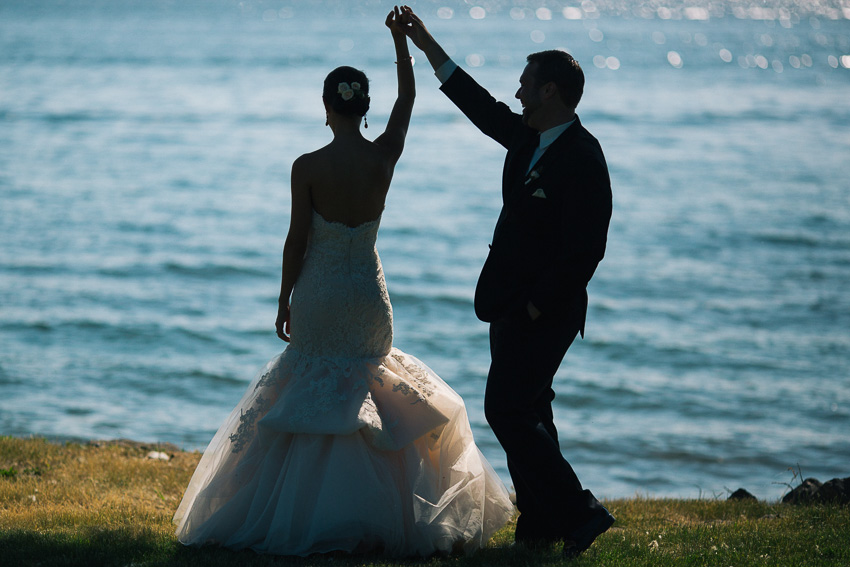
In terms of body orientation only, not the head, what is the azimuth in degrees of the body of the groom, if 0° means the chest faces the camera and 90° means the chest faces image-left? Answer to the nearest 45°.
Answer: approximately 45°

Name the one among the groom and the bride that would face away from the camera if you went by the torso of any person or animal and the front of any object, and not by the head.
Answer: the bride

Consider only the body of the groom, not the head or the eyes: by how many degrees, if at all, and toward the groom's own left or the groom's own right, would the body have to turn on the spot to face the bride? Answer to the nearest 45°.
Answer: approximately 45° to the groom's own right

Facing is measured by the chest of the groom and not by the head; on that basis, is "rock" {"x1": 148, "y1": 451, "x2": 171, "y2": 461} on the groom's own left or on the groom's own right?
on the groom's own right

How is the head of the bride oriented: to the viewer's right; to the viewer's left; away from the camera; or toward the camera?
away from the camera

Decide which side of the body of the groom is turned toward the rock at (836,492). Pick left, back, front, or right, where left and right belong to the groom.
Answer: back

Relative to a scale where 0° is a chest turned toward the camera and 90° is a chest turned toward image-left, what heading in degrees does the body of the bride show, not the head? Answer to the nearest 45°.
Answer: approximately 180°

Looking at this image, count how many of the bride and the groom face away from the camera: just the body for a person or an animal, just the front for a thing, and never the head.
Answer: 1

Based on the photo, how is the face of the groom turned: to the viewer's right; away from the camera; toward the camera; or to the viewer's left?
to the viewer's left

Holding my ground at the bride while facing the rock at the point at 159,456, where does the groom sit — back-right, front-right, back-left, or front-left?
back-right

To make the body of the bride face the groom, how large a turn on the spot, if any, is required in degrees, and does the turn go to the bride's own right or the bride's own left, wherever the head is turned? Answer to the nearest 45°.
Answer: approximately 90° to the bride's own right
